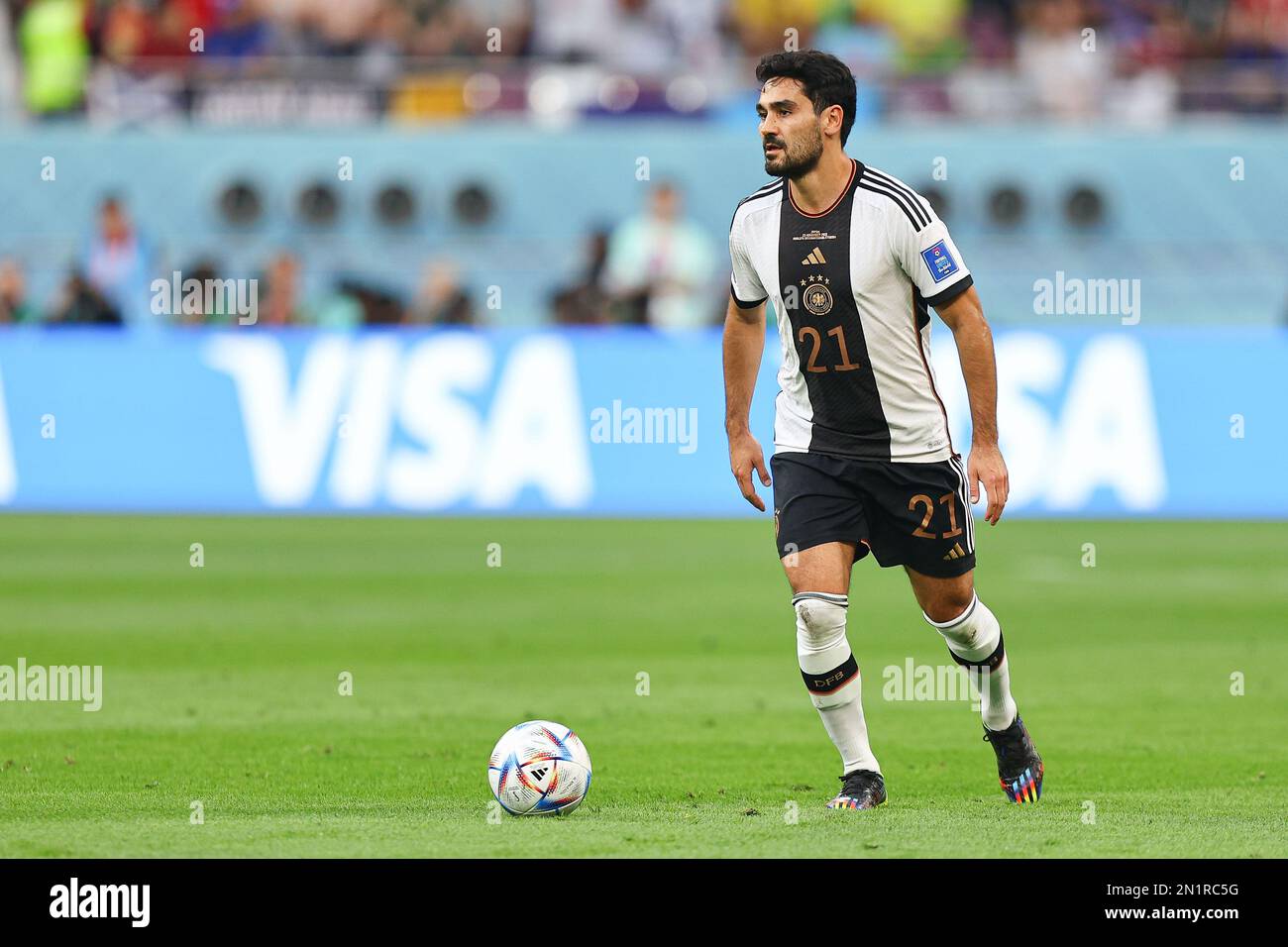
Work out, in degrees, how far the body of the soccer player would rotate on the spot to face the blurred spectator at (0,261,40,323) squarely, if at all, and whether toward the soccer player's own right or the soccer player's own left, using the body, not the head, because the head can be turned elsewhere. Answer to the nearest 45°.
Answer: approximately 90° to the soccer player's own right

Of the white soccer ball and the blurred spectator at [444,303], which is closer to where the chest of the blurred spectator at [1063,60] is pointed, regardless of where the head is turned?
the white soccer ball

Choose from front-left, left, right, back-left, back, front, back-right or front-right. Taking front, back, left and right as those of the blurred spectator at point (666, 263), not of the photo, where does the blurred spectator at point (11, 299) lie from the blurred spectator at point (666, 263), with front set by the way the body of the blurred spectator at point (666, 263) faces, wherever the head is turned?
right

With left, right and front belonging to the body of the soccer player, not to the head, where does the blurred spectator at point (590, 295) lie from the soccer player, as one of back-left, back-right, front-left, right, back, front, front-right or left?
back-right

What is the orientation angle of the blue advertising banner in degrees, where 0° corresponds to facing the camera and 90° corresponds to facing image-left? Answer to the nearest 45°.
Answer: approximately 0°

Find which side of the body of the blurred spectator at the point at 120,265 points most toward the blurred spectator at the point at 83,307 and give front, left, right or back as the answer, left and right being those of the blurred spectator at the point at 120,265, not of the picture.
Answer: front

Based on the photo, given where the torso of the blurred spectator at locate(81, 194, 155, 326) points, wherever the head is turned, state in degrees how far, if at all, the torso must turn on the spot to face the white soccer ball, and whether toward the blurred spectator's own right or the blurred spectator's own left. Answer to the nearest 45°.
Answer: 0° — they already face it
